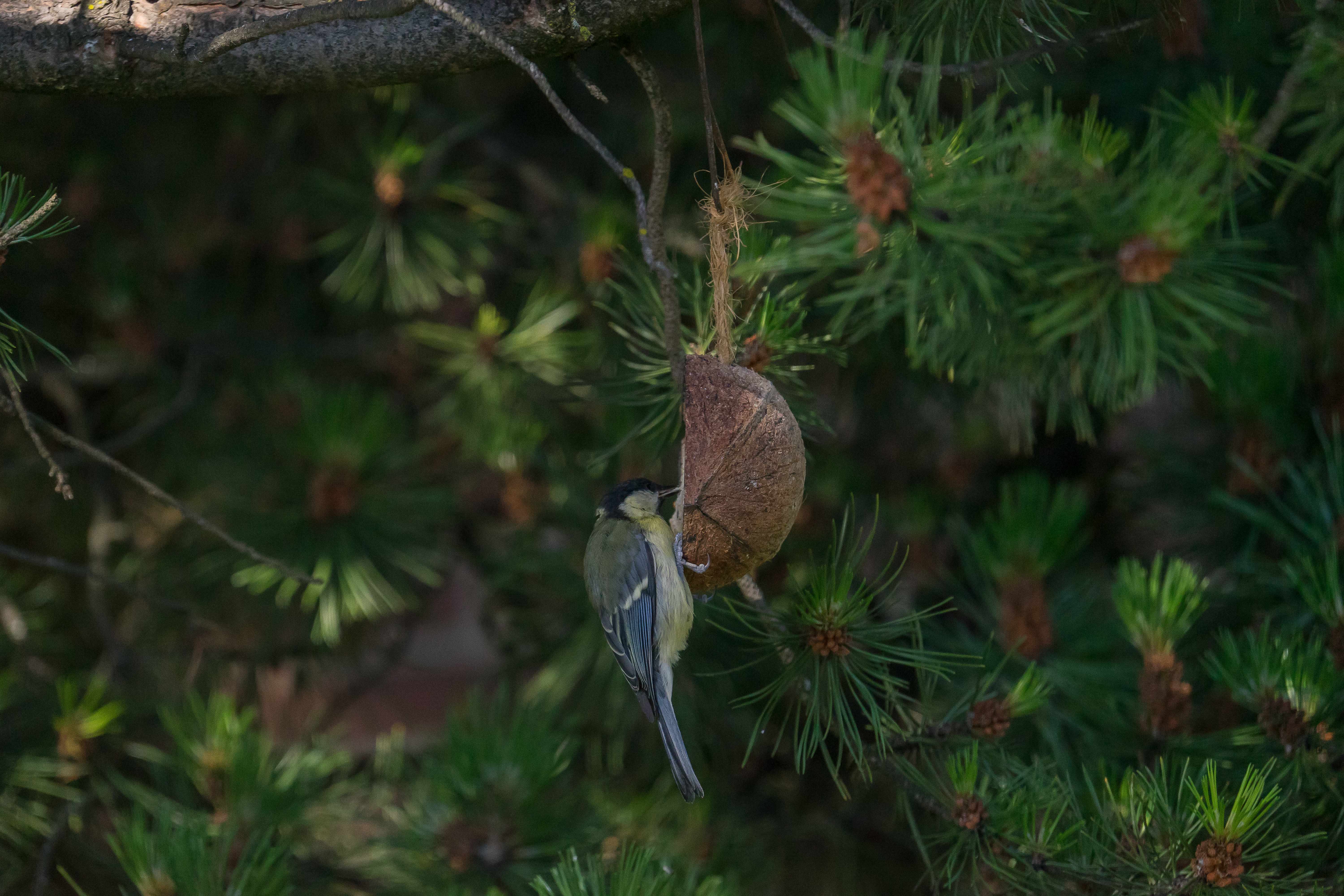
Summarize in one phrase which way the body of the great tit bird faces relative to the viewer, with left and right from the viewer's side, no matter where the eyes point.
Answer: facing to the right of the viewer
